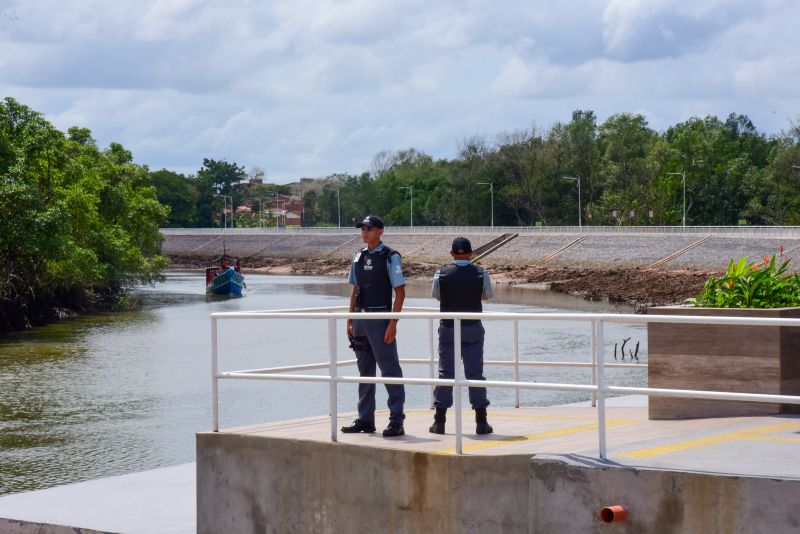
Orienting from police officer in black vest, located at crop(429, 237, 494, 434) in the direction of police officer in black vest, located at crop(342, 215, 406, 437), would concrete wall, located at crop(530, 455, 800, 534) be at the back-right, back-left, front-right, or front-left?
back-left

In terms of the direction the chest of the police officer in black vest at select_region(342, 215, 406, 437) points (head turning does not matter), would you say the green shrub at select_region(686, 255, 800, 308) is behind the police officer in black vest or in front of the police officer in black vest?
behind

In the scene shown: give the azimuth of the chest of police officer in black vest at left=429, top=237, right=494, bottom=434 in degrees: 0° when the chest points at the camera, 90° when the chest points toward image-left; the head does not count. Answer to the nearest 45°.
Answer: approximately 180°

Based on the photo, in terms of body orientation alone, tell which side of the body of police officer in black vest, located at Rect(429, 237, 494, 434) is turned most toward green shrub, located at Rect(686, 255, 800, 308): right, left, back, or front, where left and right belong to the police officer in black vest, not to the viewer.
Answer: right

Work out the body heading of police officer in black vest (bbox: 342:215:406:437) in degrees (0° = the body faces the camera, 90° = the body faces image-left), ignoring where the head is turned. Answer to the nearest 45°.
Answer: approximately 45°

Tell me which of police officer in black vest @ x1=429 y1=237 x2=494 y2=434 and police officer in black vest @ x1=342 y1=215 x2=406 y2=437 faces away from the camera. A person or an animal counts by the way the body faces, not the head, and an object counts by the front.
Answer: police officer in black vest @ x1=429 y1=237 x2=494 y2=434

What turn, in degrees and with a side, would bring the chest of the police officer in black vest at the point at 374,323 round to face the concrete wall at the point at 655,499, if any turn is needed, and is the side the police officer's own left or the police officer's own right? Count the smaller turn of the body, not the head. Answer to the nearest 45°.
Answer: approximately 90° to the police officer's own left

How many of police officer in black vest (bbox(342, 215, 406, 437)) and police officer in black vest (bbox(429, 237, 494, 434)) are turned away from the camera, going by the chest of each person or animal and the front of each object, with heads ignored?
1

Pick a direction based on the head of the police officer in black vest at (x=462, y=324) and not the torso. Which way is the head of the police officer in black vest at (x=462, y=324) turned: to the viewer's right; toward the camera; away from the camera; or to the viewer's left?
away from the camera

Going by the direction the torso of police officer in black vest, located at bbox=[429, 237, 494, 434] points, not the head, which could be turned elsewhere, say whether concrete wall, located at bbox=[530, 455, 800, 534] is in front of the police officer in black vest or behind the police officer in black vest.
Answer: behind
